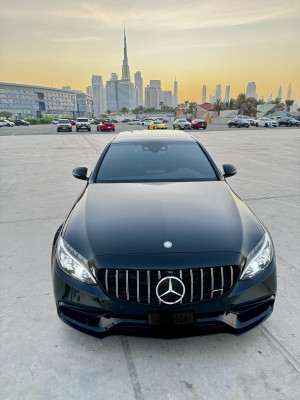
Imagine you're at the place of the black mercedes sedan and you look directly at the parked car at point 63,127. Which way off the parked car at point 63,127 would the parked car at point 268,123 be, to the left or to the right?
right

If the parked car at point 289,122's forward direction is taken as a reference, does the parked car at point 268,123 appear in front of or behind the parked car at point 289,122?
in front

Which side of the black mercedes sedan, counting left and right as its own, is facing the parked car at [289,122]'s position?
back

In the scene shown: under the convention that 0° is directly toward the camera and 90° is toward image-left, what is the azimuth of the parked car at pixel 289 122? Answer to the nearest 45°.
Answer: approximately 45°

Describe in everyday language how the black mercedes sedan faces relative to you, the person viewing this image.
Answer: facing the viewer

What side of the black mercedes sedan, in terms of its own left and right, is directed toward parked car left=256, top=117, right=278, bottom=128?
back

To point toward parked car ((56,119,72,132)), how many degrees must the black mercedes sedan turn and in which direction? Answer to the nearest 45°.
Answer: approximately 180°
